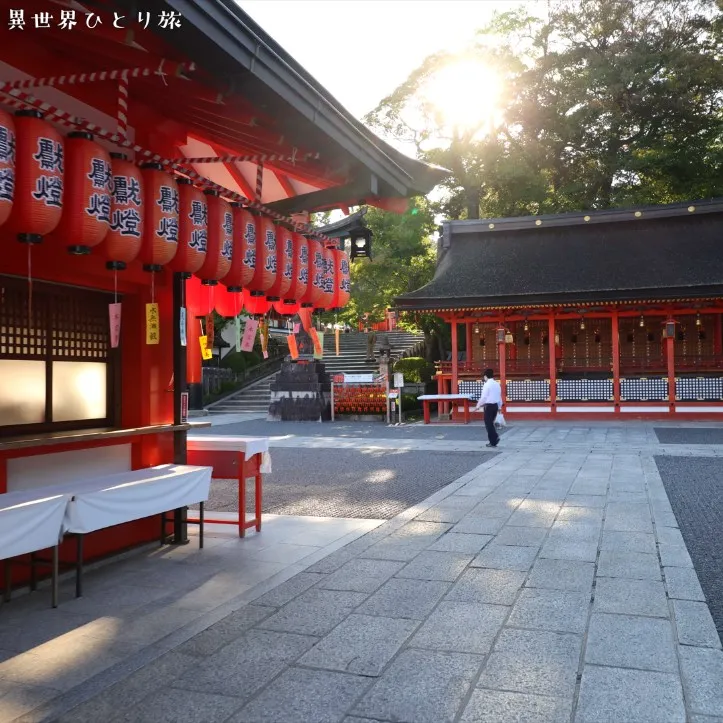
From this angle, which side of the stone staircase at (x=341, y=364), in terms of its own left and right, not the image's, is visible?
front

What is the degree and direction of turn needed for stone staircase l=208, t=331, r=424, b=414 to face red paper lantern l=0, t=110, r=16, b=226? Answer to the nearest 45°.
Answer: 0° — it already faces it

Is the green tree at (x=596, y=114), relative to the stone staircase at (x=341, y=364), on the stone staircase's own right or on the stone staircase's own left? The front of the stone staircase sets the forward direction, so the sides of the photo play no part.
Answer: on the stone staircase's own left

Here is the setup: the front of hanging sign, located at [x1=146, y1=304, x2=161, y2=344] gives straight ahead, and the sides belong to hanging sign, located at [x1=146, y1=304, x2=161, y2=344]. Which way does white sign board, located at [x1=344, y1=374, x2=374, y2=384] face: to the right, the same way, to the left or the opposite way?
the same way

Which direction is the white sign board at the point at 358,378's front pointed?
toward the camera

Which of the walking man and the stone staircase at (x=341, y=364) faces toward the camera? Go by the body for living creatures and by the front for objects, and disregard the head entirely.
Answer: the stone staircase

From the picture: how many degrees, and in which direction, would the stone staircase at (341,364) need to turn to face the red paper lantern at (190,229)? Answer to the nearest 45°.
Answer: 0° — it already faces it

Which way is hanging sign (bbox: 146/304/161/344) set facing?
toward the camera

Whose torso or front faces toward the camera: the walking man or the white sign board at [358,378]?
the white sign board

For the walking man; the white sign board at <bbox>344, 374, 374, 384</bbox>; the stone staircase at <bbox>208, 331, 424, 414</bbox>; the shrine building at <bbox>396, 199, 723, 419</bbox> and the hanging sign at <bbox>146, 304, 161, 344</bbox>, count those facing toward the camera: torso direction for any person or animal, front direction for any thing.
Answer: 4

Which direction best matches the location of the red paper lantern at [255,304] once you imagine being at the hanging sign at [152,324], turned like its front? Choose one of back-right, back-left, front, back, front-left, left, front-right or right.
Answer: back-left

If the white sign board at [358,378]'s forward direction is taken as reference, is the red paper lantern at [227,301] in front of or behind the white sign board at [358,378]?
in front
